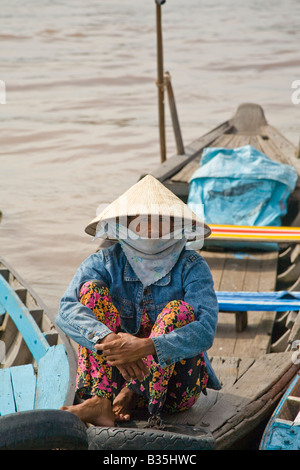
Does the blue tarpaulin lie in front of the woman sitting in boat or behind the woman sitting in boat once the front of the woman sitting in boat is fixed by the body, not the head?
behind

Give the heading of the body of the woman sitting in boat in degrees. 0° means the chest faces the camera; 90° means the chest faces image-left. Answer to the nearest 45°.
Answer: approximately 0°

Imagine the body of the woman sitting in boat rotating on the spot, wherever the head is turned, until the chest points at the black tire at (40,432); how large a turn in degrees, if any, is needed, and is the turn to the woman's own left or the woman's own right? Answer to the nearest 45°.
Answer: approximately 45° to the woman's own right
